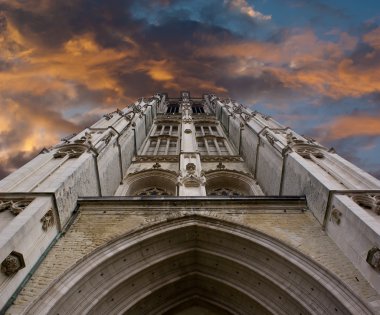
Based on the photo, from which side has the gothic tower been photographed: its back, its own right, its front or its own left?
front
